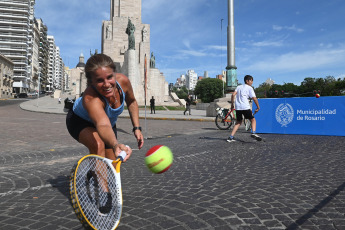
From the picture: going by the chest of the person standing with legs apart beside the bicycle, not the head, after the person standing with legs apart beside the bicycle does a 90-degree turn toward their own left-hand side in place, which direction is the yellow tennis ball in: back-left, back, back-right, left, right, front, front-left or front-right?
back-left

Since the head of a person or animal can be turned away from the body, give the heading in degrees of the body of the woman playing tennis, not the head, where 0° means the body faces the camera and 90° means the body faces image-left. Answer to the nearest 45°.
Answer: approximately 315°

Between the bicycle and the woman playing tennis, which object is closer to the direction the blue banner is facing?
the woman playing tennis

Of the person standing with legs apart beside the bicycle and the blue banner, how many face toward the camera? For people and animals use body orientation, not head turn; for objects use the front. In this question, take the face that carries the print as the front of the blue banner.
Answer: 1

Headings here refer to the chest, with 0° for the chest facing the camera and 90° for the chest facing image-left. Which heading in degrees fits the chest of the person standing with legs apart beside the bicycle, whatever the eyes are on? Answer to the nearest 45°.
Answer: approximately 225°

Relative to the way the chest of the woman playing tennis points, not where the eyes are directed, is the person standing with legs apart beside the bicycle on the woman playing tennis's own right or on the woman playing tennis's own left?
on the woman playing tennis's own left

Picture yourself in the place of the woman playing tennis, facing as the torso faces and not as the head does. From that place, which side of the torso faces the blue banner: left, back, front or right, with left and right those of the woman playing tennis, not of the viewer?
left

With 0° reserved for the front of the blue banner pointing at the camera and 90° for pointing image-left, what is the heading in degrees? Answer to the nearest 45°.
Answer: approximately 0°

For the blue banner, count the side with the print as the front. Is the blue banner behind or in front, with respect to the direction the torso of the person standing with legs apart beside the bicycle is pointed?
in front
